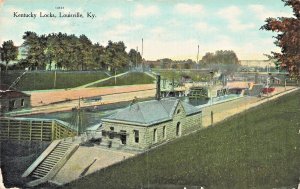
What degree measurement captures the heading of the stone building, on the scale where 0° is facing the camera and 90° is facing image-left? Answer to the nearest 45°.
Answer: approximately 315°

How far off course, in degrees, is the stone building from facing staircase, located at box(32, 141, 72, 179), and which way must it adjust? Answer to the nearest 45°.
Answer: approximately 135° to its right

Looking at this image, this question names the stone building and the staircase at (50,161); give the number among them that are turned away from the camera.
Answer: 0

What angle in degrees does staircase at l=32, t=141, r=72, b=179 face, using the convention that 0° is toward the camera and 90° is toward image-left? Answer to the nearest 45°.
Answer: approximately 45°
